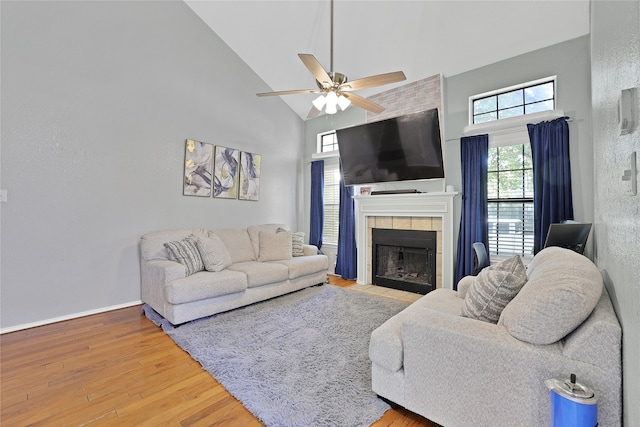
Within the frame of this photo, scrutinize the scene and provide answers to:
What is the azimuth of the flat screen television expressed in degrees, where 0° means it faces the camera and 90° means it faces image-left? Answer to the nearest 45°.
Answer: approximately 45°

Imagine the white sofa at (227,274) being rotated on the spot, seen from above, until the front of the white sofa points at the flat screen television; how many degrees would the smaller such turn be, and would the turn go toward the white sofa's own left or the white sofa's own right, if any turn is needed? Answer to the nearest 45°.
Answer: approximately 45° to the white sofa's own left

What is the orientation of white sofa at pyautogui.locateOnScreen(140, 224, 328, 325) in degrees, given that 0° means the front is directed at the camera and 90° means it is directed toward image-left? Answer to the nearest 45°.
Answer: approximately 315°

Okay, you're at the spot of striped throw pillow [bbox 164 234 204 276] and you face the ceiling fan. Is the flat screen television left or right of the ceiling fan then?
left

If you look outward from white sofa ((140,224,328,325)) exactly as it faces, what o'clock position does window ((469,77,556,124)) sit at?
The window is roughly at 11 o'clock from the white sofa.

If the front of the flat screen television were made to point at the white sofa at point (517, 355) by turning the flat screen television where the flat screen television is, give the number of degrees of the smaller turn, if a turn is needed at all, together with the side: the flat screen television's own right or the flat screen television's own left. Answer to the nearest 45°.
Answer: approximately 45° to the flat screen television's own left

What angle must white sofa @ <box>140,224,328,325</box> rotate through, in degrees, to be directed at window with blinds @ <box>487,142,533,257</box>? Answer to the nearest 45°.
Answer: approximately 45° to its left

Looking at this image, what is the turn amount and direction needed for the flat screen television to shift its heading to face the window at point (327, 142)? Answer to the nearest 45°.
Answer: approximately 90° to its right

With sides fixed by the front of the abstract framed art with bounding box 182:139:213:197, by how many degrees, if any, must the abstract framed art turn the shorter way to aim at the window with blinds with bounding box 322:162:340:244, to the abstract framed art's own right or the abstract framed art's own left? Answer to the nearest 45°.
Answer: approximately 45° to the abstract framed art's own left
